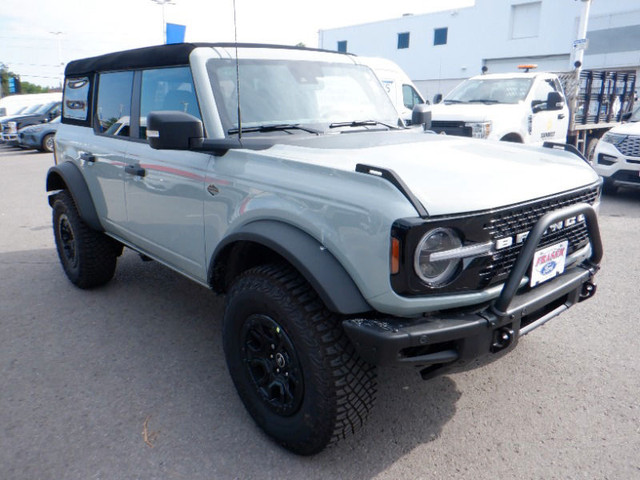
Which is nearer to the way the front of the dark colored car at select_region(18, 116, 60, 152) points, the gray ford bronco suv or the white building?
the gray ford bronco suv

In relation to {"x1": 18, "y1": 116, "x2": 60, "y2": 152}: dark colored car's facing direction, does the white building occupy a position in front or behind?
behind

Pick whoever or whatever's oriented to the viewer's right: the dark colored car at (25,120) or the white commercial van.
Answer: the white commercial van

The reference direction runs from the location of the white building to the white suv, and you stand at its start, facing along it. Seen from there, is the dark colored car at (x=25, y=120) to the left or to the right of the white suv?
right

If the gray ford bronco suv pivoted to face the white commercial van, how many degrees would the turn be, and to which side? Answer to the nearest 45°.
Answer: approximately 135° to its left

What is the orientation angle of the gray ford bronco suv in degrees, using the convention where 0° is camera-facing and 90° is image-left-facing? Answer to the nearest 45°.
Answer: approximately 315°

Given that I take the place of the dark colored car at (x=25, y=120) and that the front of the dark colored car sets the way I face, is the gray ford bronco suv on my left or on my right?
on my left

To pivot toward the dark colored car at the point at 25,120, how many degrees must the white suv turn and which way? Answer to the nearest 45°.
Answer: approximately 45° to its right

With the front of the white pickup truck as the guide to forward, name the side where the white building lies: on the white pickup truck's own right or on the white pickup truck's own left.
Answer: on the white pickup truck's own right

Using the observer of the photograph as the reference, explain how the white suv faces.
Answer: facing the viewer and to the left of the viewer

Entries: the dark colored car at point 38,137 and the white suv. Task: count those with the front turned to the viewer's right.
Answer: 0

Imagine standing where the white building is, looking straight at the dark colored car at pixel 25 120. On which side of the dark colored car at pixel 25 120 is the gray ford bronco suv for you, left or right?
left
